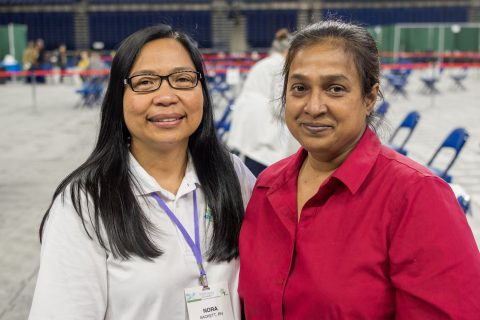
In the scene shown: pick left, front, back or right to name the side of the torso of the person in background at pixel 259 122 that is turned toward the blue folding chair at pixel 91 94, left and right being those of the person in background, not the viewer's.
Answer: left

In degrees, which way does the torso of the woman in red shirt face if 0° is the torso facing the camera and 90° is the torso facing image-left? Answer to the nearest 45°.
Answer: approximately 45°

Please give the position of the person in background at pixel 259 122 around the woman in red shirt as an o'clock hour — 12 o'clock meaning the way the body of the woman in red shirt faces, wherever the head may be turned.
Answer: The person in background is roughly at 4 o'clock from the woman in red shirt.

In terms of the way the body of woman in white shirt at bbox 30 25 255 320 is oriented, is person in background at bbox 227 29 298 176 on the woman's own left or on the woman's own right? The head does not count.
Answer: on the woman's own left

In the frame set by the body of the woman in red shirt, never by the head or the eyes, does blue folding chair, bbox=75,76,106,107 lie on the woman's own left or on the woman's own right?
on the woman's own right

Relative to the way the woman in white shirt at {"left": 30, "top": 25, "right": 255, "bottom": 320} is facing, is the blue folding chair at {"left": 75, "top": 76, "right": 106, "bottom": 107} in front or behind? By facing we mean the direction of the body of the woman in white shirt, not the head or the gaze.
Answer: behind
